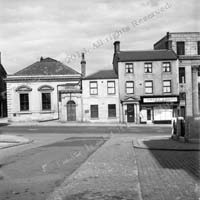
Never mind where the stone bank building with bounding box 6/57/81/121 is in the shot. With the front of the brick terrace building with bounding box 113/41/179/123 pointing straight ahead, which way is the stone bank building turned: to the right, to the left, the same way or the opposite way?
the same way

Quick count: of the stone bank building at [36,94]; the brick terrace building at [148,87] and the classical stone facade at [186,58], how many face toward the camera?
3

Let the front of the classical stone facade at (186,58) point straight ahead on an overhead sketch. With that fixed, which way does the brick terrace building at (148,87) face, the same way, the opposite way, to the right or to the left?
the same way

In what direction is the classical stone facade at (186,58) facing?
toward the camera

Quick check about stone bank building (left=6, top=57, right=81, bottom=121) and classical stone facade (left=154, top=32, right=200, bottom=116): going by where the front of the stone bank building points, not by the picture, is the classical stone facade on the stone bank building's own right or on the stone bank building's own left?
on the stone bank building's own left

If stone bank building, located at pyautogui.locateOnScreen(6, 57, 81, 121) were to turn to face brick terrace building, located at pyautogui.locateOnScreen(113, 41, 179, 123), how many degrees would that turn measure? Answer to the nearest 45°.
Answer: approximately 45° to its left

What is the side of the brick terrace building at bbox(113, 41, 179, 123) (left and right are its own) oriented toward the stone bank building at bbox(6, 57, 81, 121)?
right

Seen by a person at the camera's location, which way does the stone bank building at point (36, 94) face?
facing the viewer

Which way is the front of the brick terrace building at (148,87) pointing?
toward the camera
